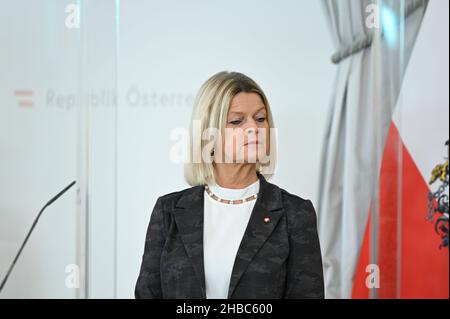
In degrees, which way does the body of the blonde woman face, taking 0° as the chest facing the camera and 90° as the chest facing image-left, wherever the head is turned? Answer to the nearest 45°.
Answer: approximately 0°
